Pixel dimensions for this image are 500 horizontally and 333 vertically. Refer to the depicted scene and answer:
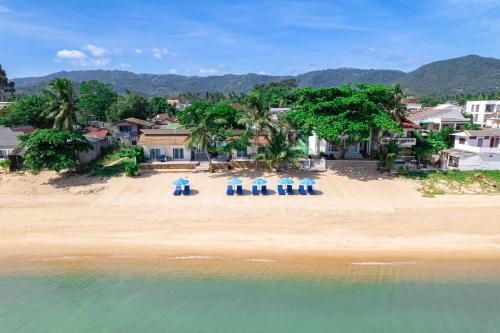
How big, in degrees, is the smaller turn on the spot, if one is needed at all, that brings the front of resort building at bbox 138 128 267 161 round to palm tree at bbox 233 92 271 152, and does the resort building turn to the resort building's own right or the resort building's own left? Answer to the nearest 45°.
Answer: approximately 45° to the resort building's own left

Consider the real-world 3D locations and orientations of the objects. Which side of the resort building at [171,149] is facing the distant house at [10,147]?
right

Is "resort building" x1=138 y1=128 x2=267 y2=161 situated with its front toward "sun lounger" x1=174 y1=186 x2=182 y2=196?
yes

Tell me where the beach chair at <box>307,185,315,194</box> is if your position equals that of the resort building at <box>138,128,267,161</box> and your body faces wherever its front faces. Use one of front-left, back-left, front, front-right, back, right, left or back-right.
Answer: front-left

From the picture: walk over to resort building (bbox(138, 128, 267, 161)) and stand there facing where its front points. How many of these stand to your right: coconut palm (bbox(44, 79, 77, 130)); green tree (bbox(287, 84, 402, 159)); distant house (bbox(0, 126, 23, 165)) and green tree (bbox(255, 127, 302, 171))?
2

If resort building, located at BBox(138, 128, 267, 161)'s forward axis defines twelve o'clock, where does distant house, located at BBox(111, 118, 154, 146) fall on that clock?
The distant house is roughly at 5 o'clock from the resort building.

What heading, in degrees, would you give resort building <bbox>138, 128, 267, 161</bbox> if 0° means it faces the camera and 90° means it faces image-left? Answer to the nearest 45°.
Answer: approximately 0°

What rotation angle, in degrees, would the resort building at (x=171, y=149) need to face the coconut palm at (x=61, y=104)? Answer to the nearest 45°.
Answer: approximately 90° to its right

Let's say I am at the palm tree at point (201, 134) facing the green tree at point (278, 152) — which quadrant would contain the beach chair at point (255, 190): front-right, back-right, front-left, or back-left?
front-right

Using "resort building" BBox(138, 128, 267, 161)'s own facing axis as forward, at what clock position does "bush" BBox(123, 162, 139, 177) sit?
The bush is roughly at 1 o'clock from the resort building.

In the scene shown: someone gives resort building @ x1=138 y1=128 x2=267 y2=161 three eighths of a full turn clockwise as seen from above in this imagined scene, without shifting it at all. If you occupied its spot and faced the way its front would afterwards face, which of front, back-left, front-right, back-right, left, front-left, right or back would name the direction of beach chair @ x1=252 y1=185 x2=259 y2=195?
back

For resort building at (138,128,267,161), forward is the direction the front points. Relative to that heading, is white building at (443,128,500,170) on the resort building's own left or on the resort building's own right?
on the resort building's own left

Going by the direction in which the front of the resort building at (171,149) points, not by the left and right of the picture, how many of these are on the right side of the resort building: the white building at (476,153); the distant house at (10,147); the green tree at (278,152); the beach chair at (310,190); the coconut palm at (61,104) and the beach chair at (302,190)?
2

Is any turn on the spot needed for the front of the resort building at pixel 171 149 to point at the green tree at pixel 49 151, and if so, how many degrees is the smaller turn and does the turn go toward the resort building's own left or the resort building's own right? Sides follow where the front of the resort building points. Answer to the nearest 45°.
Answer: approximately 45° to the resort building's own right

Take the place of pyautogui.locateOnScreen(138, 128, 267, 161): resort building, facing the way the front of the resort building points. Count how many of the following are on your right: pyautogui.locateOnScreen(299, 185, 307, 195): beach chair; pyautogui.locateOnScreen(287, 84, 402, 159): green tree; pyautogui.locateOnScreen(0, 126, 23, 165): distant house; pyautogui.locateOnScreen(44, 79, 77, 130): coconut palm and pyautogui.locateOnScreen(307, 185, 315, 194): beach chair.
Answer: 2

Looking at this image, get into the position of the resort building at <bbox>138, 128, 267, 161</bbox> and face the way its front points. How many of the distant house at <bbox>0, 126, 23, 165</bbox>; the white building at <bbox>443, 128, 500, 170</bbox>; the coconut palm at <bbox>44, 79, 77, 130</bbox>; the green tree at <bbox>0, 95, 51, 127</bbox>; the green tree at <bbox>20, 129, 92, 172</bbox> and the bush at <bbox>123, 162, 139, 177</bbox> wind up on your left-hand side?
1
